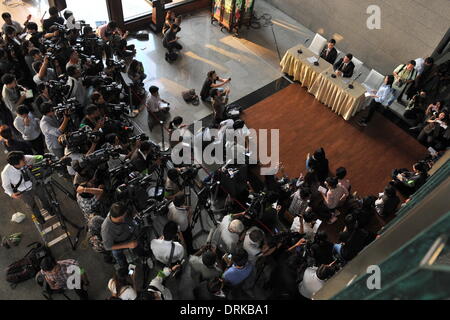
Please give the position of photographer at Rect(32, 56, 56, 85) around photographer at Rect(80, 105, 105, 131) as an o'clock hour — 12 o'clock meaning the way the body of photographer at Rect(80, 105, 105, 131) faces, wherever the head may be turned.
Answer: photographer at Rect(32, 56, 56, 85) is roughly at 8 o'clock from photographer at Rect(80, 105, 105, 131).

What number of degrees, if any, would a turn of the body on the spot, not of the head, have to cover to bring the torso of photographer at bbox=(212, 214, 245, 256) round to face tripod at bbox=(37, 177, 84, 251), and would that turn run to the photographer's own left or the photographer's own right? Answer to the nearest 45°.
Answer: approximately 135° to the photographer's own left

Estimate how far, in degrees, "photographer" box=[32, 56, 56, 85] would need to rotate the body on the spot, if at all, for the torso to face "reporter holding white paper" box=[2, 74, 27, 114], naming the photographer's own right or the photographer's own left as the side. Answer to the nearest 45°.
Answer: approximately 135° to the photographer's own right

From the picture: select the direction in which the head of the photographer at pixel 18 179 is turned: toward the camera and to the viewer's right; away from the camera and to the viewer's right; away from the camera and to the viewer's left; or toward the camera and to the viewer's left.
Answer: away from the camera and to the viewer's right

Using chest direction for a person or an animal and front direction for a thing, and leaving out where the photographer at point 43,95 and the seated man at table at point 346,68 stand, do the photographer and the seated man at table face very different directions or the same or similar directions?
very different directions

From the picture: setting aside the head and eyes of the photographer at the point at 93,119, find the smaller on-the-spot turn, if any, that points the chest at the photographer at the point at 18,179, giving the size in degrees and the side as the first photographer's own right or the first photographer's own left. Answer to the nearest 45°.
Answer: approximately 135° to the first photographer's own right

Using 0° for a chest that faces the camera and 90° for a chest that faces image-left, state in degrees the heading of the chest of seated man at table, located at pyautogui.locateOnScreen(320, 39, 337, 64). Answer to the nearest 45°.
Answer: approximately 45°

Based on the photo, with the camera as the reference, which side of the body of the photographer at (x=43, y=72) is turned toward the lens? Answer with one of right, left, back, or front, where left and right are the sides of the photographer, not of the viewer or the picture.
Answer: right

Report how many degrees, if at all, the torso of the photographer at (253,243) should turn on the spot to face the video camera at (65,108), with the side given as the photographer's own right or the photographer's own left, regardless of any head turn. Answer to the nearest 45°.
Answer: approximately 135° to the photographer's own left

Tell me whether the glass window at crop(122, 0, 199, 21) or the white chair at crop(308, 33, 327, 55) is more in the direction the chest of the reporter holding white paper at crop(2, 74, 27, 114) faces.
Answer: the white chair

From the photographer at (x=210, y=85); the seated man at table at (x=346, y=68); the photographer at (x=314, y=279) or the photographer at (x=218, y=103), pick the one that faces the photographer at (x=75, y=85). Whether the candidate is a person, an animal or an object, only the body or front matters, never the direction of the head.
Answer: the seated man at table

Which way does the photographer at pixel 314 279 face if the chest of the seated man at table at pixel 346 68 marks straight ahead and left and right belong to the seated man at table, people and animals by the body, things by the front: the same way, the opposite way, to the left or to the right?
the opposite way

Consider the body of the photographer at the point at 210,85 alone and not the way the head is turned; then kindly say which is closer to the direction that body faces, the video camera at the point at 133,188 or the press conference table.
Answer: the press conference table
